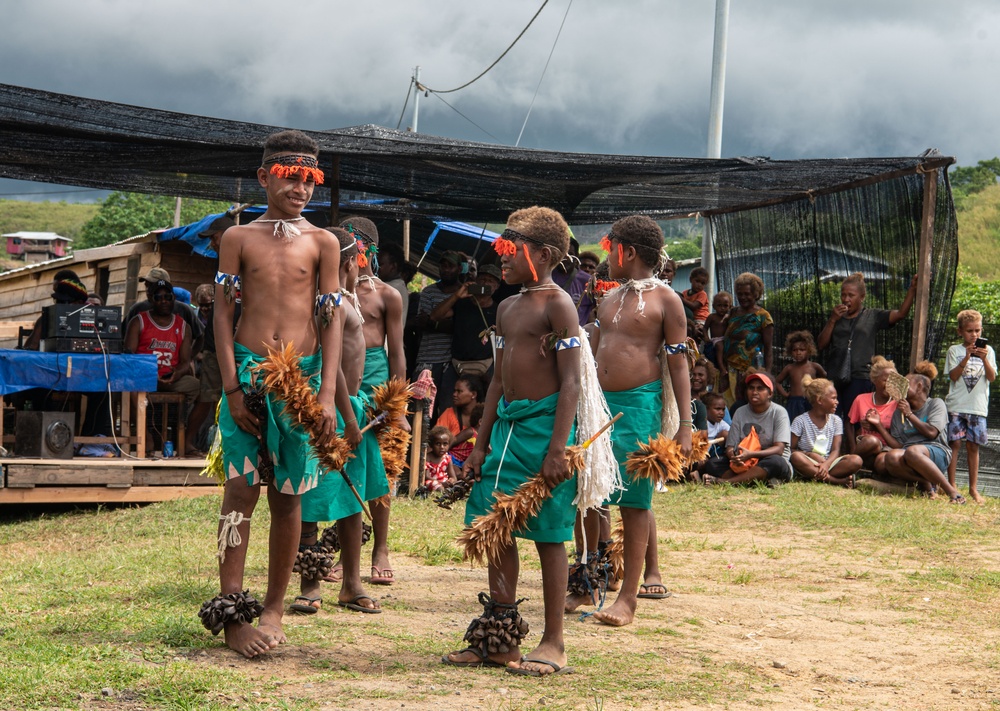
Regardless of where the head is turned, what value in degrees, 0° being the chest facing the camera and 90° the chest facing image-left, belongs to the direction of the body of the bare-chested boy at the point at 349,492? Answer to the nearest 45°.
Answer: approximately 315°

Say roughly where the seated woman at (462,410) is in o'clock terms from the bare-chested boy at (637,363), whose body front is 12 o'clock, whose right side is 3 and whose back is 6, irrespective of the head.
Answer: The seated woman is roughly at 4 o'clock from the bare-chested boy.

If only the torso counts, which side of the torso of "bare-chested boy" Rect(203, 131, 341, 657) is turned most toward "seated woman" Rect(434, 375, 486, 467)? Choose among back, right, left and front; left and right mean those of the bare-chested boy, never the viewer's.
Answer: back

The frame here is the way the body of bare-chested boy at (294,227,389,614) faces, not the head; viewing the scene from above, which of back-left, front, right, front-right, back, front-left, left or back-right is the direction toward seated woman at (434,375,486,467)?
back-left

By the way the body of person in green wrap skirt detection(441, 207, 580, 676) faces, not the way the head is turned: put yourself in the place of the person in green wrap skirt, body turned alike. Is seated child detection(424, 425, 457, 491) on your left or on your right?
on your right

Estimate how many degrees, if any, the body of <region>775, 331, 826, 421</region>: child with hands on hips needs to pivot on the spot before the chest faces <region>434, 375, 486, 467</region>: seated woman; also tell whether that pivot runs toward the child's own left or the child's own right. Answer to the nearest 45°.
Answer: approximately 45° to the child's own right

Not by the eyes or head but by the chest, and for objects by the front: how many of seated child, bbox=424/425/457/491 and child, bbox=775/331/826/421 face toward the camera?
2

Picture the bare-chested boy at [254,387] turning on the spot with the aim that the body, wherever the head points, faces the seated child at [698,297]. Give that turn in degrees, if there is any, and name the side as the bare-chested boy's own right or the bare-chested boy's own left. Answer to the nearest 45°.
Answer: approximately 135° to the bare-chested boy's own left

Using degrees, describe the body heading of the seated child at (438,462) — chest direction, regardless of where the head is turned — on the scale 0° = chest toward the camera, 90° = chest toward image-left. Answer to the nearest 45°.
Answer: approximately 0°

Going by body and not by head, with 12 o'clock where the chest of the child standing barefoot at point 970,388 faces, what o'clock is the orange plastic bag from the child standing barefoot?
The orange plastic bag is roughly at 2 o'clock from the child standing barefoot.

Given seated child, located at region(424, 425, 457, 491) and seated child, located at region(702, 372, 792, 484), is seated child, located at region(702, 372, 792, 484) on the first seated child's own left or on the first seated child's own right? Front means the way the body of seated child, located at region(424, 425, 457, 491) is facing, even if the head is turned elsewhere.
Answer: on the first seated child's own left
